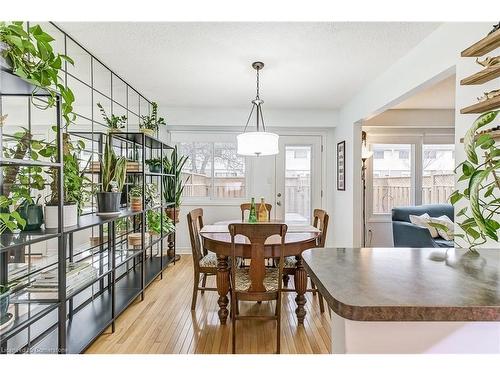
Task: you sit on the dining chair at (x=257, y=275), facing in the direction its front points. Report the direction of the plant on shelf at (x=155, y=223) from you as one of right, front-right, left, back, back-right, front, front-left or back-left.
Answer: front-left

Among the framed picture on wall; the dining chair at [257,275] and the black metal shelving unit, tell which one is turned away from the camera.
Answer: the dining chair

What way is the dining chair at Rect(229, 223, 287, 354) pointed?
away from the camera

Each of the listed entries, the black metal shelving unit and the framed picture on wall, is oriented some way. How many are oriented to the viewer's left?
1

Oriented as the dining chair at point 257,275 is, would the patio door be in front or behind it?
in front

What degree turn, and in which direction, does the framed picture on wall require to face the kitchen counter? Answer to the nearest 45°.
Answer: approximately 90° to its left

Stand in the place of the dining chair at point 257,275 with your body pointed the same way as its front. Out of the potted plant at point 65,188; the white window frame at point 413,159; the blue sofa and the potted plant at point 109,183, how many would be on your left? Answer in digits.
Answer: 2

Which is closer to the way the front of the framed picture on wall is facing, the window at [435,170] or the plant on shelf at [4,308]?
the plant on shelf

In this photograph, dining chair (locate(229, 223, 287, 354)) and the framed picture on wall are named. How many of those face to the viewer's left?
1

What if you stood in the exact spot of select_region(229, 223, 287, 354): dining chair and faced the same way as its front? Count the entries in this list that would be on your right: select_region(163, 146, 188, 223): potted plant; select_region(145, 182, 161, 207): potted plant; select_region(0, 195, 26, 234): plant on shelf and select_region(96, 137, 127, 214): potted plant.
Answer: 0

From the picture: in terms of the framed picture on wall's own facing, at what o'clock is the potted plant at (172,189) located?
The potted plant is roughly at 11 o'clock from the framed picture on wall.

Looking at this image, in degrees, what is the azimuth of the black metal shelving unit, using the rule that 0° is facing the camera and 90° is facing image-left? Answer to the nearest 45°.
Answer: approximately 315°

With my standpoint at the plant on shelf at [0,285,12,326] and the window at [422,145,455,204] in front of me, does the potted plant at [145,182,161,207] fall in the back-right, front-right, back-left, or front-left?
front-left

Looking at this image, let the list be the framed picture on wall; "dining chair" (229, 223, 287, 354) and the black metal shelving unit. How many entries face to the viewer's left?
1

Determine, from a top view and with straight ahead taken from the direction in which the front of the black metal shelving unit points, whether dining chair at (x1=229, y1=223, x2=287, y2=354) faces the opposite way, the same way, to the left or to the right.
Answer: to the left

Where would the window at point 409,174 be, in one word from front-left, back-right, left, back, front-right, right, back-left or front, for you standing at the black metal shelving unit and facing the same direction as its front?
front-left

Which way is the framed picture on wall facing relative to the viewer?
to the viewer's left

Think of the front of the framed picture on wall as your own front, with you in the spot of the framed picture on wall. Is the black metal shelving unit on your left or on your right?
on your left

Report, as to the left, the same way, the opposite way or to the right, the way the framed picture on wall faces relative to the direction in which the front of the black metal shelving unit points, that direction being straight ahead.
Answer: the opposite way
